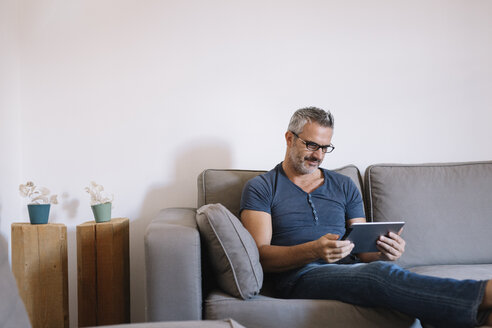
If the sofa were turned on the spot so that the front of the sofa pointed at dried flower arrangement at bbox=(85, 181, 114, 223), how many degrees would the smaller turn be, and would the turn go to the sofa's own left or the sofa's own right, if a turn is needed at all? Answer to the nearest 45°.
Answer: approximately 90° to the sofa's own right

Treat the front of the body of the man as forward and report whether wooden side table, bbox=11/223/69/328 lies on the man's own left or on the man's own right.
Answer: on the man's own right

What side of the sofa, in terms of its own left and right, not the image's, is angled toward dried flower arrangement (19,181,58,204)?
right

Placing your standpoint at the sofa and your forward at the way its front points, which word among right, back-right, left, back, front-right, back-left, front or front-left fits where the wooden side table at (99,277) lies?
right

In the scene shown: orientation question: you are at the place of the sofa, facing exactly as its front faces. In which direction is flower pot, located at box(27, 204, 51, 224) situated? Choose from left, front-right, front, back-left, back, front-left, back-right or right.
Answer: right

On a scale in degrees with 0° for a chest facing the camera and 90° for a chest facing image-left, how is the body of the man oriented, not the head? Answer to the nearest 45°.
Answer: approximately 315°

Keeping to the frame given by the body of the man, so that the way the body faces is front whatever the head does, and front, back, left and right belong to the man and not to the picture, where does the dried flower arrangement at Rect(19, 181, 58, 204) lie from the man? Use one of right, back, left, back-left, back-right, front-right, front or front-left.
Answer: back-right

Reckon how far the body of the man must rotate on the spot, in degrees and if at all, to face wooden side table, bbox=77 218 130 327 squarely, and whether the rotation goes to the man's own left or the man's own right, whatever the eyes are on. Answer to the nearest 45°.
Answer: approximately 135° to the man's own right
